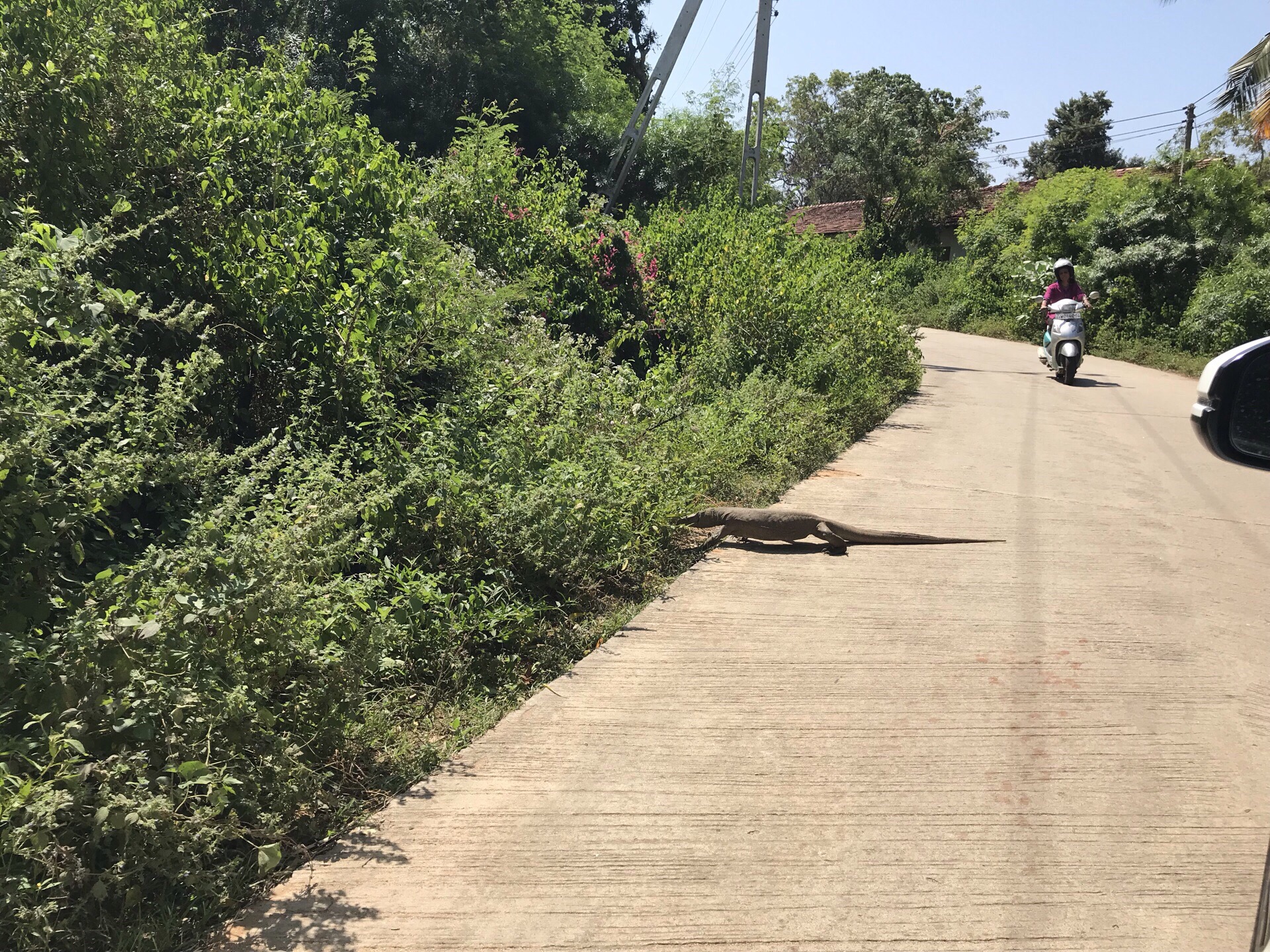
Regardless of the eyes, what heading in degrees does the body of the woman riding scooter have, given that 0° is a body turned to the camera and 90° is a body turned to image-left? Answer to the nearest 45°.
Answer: approximately 0°

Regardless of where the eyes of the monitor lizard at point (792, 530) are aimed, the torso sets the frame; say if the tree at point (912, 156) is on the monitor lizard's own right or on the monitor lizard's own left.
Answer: on the monitor lizard's own right

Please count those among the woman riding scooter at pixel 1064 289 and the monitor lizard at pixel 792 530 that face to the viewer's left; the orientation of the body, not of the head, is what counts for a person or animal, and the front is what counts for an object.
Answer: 1

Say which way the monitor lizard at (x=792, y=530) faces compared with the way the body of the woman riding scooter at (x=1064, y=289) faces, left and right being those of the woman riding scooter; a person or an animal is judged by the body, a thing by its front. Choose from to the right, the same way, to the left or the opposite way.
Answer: to the right

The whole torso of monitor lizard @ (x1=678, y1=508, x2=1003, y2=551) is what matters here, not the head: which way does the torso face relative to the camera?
to the viewer's left

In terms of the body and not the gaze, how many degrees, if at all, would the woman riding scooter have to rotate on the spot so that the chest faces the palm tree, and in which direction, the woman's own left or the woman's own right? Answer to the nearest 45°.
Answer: approximately 135° to the woman's own left

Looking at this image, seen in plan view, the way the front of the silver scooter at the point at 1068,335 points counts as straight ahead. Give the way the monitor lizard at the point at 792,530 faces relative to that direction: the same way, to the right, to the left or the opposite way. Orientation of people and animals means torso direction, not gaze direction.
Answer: to the right

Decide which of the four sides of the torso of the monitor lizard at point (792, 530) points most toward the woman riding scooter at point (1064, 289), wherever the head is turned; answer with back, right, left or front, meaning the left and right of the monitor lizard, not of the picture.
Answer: right

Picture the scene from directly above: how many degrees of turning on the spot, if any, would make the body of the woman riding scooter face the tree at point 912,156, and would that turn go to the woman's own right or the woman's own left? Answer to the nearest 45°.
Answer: approximately 180°
